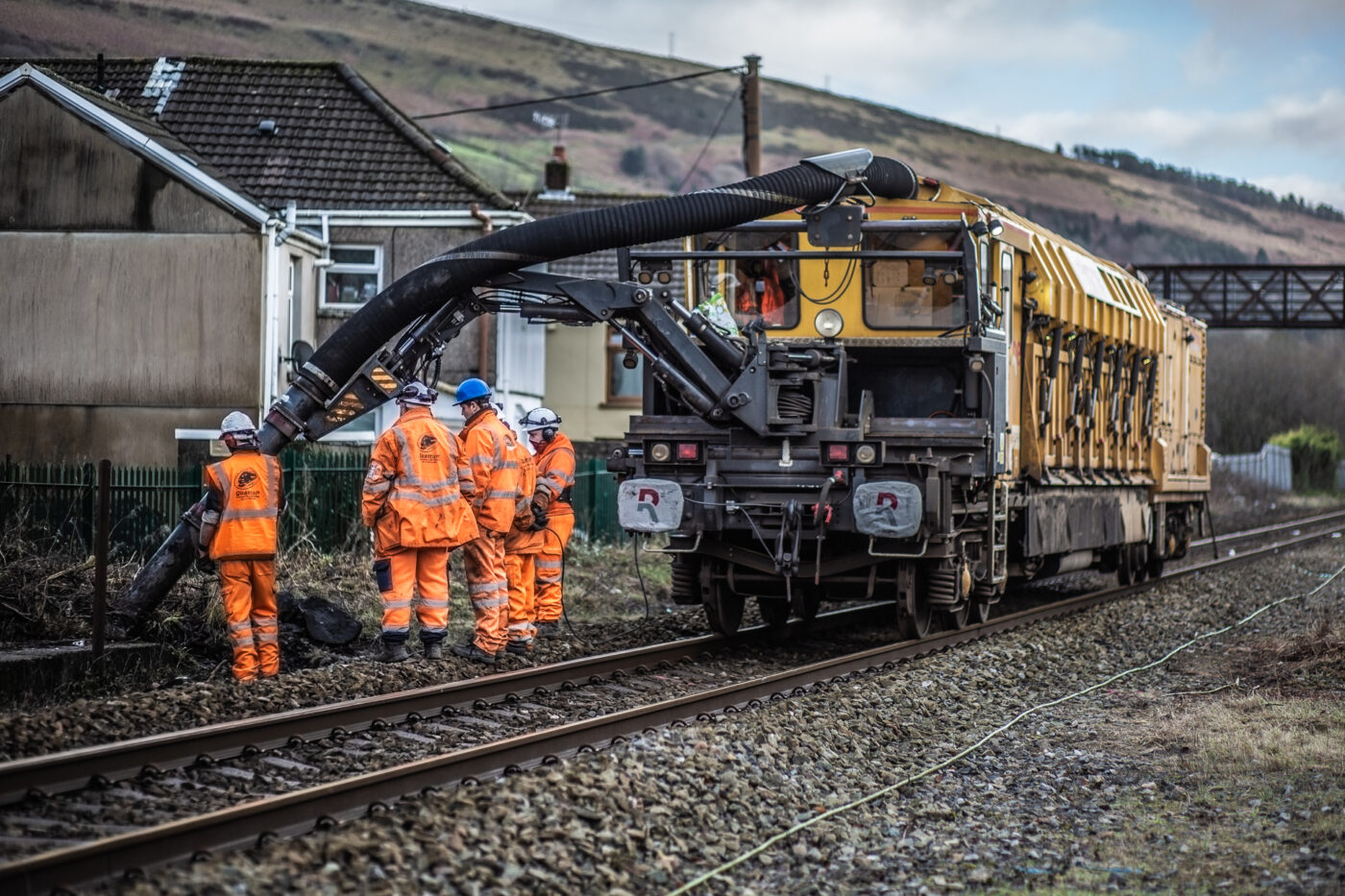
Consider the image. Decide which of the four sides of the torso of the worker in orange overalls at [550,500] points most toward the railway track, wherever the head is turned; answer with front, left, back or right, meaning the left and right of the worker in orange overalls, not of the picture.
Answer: left

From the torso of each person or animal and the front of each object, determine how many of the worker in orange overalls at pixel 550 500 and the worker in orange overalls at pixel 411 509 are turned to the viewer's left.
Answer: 1

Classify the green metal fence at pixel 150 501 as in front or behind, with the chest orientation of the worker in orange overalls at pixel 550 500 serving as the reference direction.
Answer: in front

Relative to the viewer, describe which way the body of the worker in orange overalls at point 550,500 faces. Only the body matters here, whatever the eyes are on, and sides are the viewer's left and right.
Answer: facing to the left of the viewer

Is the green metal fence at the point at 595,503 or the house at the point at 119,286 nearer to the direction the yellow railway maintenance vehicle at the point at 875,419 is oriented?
the green metal fence

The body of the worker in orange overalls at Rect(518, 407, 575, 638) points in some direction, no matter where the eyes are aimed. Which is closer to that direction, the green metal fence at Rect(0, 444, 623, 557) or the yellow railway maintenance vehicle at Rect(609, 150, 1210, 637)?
the green metal fence

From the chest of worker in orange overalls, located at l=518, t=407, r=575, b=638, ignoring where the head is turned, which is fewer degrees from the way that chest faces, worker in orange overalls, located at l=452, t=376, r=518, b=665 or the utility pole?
the worker in orange overalls

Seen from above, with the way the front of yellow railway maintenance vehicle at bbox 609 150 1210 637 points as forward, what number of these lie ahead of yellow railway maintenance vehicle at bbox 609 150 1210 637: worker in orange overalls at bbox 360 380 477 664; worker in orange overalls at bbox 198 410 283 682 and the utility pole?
2

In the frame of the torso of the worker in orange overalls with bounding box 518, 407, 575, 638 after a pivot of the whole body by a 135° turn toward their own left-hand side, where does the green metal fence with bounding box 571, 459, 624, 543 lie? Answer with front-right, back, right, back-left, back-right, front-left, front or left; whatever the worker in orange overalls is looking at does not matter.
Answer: back-left

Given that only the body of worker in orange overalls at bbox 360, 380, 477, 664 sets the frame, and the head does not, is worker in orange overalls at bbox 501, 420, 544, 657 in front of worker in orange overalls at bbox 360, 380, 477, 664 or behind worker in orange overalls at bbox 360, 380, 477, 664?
in front

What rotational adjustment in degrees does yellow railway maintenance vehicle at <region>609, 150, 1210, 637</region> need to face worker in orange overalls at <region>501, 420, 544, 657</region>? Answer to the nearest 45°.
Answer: approximately 45° to its right

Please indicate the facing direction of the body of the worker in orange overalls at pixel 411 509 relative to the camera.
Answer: away from the camera

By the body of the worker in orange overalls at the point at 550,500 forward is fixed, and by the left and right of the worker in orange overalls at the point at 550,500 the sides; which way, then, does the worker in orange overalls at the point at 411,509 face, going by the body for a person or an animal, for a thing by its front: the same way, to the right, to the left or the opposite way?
to the right

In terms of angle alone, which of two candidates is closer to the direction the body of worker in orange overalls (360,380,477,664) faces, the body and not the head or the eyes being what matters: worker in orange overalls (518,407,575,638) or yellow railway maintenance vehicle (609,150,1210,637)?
the worker in orange overalls

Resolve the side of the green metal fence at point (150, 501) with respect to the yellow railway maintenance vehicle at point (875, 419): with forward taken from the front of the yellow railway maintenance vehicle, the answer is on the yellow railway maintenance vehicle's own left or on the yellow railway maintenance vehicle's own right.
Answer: on the yellow railway maintenance vehicle's own right

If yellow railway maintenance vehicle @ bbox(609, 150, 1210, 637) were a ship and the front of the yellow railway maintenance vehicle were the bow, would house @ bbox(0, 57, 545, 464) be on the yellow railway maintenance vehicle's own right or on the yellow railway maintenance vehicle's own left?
on the yellow railway maintenance vehicle's own right

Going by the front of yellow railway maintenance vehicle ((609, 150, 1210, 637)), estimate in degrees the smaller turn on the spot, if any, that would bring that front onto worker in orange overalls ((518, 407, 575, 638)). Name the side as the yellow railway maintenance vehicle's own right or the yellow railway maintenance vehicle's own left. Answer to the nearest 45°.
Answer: approximately 45° to the yellow railway maintenance vehicle's own right

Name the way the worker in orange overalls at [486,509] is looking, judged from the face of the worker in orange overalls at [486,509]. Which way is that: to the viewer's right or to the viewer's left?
to the viewer's left
